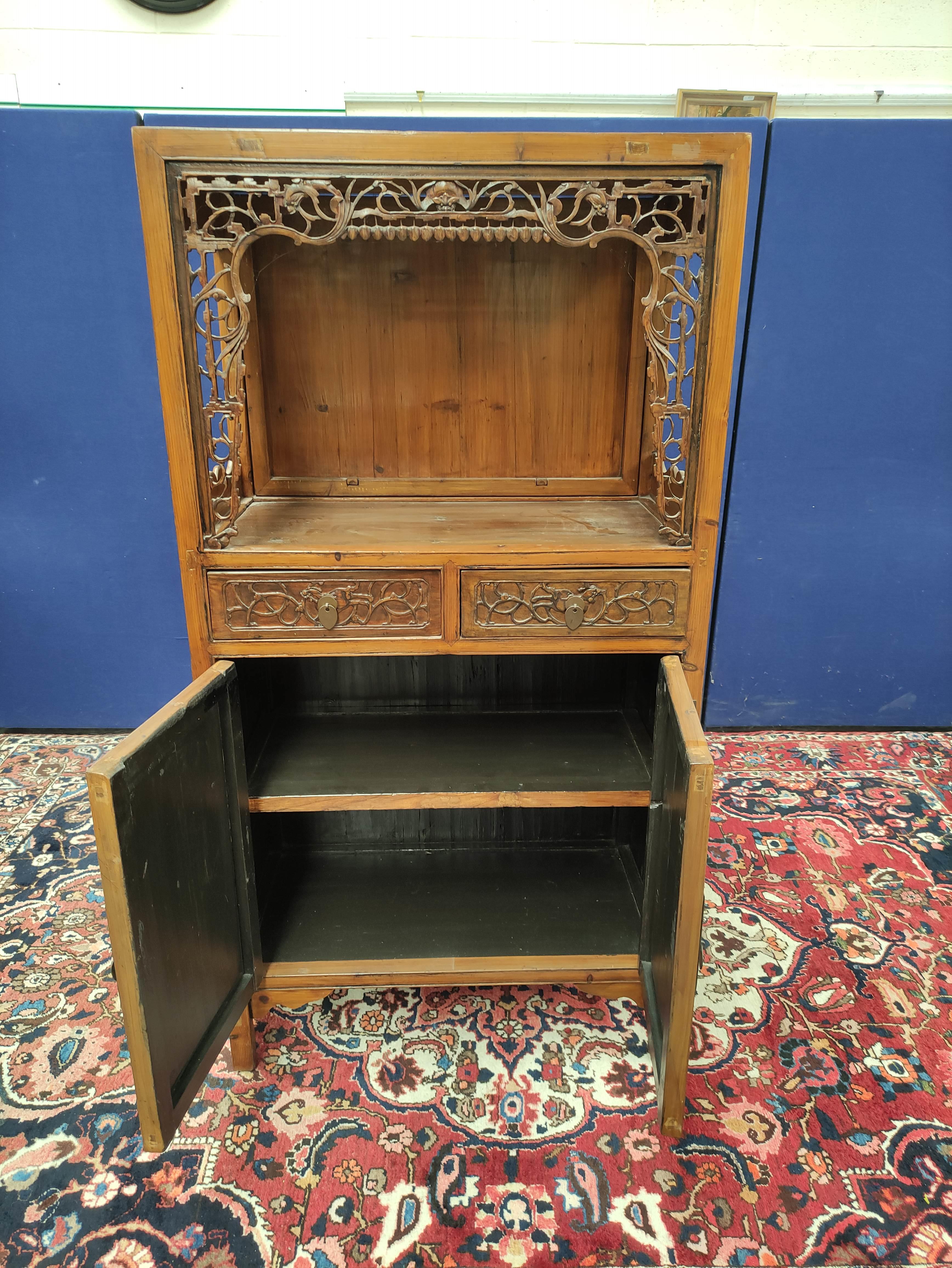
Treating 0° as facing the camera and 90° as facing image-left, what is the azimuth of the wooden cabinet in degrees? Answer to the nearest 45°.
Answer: approximately 0°
